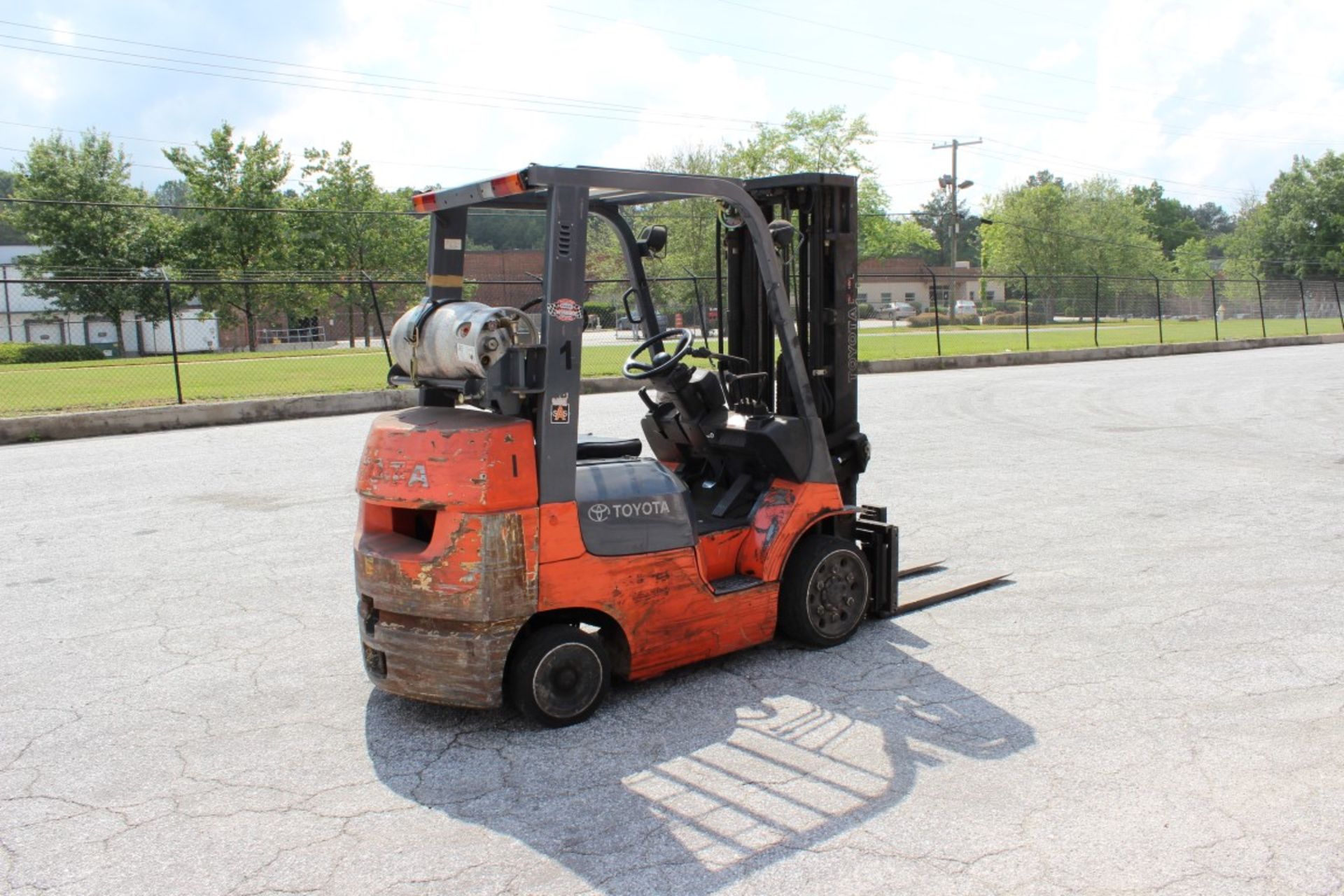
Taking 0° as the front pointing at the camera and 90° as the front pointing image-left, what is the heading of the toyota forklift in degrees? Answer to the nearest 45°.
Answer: approximately 225°

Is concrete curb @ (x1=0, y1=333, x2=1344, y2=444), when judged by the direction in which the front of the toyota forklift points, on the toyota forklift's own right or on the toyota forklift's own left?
on the toyota forklift's own left

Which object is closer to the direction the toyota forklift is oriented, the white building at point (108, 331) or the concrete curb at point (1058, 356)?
the concrete curb

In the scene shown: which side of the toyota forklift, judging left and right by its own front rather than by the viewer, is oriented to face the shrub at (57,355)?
left

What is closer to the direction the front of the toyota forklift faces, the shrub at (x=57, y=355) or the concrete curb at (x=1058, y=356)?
the concrete curb

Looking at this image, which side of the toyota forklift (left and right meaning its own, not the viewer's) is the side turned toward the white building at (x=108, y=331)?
left
